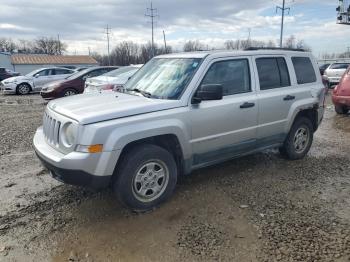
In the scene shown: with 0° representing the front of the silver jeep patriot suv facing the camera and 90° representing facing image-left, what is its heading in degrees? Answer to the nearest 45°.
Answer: approximately 45°

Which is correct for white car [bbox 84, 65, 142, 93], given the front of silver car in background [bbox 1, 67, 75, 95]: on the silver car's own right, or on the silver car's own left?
on the silver car's own left

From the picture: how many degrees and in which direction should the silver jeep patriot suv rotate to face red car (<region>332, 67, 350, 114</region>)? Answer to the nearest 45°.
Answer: approximately 180°

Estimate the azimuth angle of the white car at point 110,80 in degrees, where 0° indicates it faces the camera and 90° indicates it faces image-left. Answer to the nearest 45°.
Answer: approximately 45°

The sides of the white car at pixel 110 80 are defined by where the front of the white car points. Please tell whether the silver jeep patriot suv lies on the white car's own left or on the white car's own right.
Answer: on the white car's own left

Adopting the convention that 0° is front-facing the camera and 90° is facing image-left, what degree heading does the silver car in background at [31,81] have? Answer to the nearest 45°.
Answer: approximately 45°

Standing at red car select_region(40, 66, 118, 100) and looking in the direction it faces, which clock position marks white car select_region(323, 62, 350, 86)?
The white car is roughly at 7 o'clock from the red car.

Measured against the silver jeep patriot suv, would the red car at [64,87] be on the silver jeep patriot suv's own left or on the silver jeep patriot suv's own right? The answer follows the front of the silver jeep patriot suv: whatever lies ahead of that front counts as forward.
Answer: on the silver jeep patriot suv's own right

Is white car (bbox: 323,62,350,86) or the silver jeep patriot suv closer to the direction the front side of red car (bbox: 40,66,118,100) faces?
the silver jeep patriot suv

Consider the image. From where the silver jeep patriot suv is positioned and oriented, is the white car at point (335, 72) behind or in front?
behind

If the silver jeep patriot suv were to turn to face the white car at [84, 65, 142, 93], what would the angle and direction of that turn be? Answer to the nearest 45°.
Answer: approximately 135° to its right
